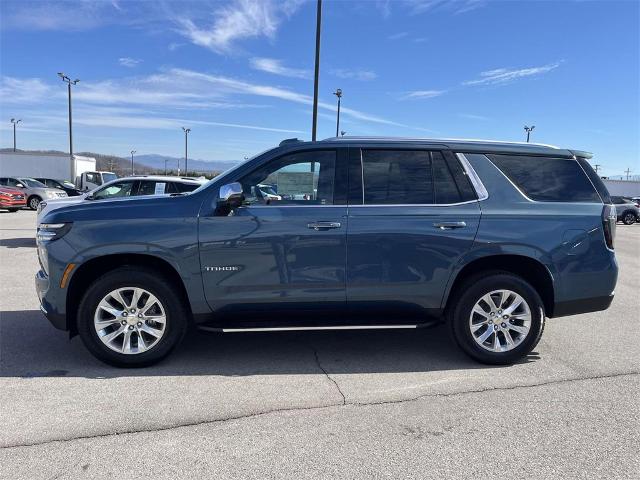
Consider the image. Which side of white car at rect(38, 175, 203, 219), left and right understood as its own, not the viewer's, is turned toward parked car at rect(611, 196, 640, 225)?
back

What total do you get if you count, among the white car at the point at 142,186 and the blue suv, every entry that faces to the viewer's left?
2

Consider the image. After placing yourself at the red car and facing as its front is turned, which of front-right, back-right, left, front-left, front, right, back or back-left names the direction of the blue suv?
front-right

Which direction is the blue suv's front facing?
to the viewer's left

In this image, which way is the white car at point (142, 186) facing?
to the viewer's left

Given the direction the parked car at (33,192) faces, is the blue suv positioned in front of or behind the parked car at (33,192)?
in front

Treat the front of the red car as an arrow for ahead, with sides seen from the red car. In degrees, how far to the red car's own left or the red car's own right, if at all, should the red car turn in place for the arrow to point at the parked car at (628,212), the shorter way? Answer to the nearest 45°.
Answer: approximately 45° to the red car's own left

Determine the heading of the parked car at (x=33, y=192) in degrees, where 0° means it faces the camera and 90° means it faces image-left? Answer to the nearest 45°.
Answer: approximately 315°

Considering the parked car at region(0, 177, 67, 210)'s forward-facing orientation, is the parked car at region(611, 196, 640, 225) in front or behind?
in front

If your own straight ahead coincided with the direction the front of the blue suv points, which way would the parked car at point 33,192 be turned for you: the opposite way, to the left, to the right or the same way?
the opposite way

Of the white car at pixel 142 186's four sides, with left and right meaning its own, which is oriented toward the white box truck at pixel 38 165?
right

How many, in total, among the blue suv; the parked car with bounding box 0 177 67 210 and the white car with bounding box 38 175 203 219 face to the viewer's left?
2
